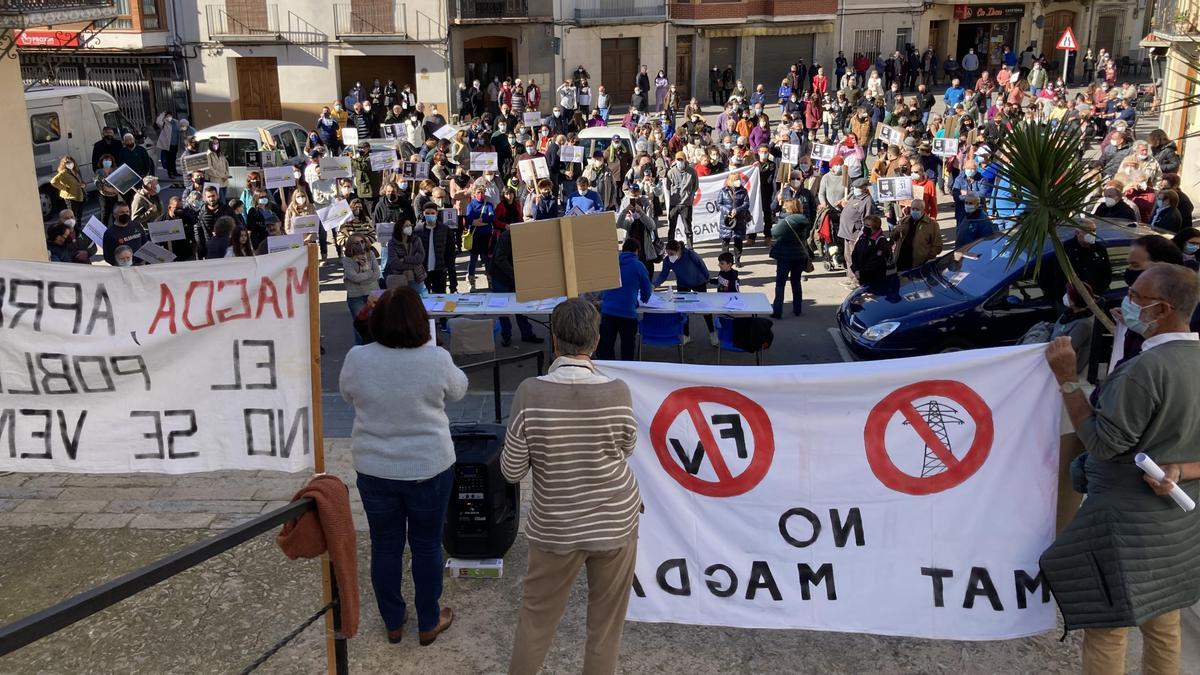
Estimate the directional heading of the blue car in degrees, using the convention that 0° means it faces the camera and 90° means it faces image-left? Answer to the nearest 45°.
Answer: approximately 45°

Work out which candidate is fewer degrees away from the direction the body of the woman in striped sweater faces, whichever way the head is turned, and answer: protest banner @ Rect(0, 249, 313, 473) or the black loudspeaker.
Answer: the black loudspeaker

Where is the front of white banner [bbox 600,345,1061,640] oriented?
away from the camera

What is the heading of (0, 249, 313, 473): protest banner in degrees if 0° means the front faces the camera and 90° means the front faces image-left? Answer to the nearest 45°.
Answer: approximately 180°

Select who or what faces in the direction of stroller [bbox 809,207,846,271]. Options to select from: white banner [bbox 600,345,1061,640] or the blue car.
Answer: the white banner

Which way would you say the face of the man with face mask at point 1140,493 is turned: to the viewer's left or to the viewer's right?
to the viewer's left

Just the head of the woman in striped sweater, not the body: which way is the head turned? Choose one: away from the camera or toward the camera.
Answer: away from the camera

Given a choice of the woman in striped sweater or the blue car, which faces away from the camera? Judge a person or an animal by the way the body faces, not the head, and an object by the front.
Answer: the woman in striped sweater

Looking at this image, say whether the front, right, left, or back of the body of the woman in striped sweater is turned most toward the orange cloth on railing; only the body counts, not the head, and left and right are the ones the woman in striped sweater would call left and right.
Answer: left

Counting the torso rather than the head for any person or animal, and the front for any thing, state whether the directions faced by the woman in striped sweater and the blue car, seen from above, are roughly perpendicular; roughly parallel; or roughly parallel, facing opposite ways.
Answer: roughly perpendicular

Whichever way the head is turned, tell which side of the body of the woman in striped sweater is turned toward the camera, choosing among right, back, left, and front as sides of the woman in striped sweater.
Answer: back
